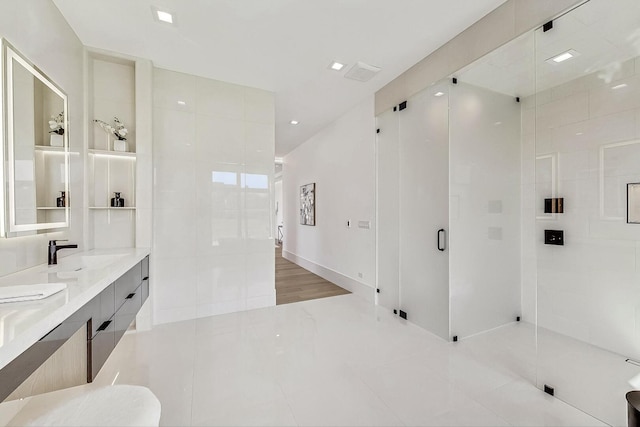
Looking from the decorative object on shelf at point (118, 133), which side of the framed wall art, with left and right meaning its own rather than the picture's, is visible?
front

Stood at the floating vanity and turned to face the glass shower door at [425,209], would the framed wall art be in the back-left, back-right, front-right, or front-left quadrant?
front-left

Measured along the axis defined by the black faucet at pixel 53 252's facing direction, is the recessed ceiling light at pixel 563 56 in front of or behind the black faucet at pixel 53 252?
in front

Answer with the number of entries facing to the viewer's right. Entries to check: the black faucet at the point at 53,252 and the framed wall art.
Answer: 1

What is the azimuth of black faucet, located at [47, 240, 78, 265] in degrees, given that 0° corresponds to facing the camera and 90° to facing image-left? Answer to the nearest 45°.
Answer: approximately 270°

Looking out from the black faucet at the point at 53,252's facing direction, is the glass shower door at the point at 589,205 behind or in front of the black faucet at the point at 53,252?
in front

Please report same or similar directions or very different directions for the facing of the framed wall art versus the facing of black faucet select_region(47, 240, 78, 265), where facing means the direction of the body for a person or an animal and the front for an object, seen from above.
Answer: very different directions

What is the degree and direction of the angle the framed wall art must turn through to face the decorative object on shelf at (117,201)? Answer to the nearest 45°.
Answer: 0° — it already faces it

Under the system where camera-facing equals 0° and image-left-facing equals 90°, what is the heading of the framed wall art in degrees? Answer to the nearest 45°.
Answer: approximately 45°
